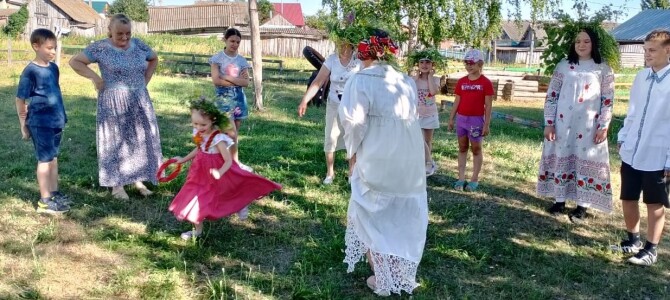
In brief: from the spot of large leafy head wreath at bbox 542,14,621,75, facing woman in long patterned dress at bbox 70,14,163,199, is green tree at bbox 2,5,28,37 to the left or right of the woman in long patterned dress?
right

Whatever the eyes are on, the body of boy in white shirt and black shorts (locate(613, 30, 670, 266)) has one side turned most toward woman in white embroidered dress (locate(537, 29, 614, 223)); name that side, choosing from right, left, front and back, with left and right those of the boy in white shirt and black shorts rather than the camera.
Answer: right

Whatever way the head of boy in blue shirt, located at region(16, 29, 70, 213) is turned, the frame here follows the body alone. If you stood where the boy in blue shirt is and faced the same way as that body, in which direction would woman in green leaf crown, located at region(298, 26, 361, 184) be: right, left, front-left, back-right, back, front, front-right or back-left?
front-left

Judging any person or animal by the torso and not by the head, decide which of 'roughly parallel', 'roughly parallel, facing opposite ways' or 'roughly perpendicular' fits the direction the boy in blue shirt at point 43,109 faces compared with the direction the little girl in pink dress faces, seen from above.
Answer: roughly perpendicular

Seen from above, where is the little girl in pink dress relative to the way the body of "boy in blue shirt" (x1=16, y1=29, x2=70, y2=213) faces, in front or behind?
in front

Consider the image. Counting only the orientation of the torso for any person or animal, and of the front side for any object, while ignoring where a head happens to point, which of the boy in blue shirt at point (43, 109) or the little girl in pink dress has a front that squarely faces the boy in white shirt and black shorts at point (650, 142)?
the boy in blue shirt at point (43, 109)

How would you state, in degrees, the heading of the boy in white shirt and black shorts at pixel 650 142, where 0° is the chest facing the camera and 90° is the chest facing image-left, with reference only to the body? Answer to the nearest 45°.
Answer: approximately 45°

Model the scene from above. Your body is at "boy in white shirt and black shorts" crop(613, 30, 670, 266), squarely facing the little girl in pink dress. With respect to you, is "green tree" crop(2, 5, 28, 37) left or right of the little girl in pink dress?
right

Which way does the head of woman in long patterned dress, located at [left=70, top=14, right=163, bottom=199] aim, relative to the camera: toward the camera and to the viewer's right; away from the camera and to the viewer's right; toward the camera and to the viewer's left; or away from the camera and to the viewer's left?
toward the camera and to the viewer's right

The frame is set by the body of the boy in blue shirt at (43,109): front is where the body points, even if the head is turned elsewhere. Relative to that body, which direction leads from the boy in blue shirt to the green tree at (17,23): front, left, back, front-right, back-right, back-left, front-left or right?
back-left
